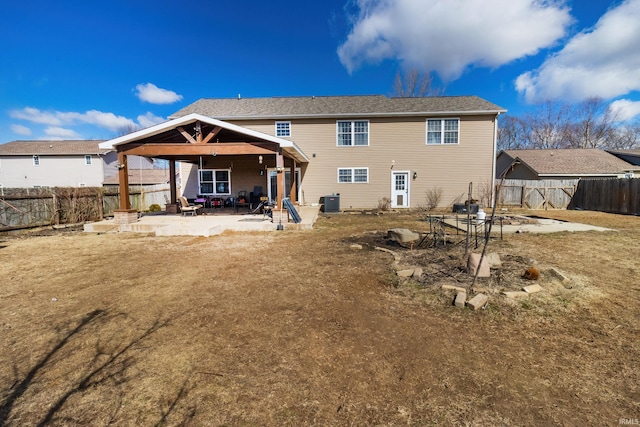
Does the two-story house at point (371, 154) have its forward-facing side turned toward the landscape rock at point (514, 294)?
no

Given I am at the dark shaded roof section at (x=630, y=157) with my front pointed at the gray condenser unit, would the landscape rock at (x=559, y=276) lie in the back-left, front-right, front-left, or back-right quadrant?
front-left

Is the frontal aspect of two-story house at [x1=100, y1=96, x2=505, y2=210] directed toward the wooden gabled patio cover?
no

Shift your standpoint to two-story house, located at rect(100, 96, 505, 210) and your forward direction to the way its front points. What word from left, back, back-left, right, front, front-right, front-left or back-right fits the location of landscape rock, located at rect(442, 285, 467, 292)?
back

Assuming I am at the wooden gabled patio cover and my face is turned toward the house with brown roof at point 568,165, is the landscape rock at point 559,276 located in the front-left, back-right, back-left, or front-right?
front-right

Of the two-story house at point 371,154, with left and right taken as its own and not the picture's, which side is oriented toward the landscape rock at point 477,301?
back

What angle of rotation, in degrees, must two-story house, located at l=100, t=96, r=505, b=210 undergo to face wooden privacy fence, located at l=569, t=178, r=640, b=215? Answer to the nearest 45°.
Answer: approximately 90° to its right

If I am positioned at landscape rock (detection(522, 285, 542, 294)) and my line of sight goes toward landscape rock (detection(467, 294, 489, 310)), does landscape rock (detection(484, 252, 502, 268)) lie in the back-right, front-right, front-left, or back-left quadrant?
back-right

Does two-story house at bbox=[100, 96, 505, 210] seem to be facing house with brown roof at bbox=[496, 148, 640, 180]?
no

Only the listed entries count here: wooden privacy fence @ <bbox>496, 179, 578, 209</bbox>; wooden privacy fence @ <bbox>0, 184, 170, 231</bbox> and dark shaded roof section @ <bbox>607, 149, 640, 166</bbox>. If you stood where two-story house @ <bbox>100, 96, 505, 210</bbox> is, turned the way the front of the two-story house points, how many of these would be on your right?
2

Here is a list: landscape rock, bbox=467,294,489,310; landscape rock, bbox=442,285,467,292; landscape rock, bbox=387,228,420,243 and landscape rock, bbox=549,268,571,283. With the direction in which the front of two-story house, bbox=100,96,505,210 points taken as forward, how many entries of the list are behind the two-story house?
4

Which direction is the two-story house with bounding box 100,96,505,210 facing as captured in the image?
away from the camera

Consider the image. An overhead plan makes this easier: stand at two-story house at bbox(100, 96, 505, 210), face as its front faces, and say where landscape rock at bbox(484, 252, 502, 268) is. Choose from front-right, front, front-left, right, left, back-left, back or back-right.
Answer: back

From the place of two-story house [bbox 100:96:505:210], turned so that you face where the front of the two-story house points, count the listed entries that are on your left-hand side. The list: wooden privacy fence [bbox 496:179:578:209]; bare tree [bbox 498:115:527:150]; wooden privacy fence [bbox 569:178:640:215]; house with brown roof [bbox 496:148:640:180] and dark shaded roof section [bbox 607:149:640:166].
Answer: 0

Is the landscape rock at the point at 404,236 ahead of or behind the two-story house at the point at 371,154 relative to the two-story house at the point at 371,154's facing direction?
behind

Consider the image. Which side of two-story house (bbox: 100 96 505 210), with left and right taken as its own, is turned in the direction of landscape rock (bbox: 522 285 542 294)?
back

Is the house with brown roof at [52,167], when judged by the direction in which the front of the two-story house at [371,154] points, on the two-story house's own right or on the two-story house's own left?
on the two-story house's own left

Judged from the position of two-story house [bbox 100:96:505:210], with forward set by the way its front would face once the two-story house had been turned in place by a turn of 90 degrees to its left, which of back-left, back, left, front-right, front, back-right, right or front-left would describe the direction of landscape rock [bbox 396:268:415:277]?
left
